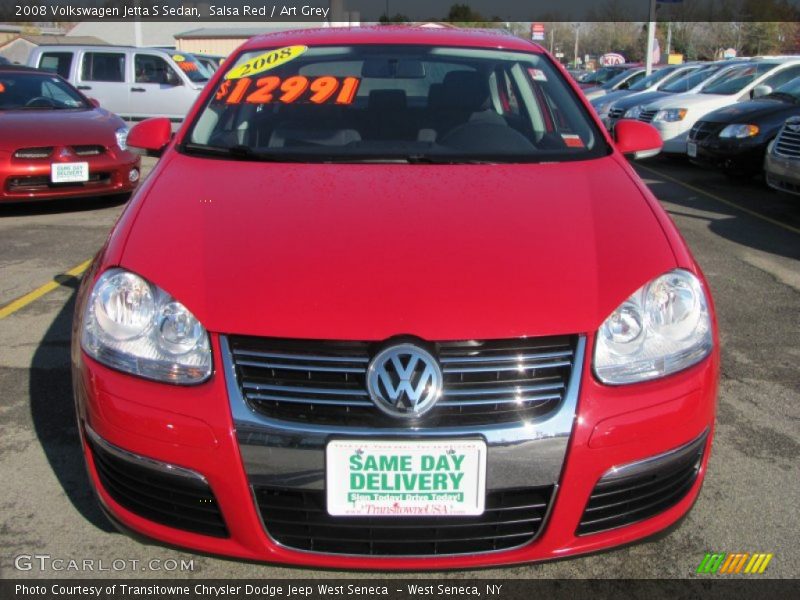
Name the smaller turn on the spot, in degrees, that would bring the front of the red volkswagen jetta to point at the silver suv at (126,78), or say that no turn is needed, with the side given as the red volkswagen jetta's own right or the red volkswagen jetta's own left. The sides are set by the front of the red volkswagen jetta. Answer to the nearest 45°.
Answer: approximately 180°

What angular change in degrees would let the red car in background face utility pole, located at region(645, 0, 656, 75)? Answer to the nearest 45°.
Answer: approximately 90° to its left

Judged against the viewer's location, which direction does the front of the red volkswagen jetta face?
facing the viewer

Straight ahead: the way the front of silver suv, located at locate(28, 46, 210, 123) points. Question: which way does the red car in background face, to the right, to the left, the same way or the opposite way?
to the right

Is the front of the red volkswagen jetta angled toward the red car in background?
no

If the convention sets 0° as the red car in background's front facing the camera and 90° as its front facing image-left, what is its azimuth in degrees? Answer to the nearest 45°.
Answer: approximately 315°

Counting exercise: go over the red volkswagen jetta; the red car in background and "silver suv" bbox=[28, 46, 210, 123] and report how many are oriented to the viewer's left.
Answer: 0

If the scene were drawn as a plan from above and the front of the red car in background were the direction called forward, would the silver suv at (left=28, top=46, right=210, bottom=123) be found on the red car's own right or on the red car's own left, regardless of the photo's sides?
on the red car's own left

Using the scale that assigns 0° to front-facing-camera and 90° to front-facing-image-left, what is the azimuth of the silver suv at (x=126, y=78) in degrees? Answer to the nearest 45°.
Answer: approximately 315°

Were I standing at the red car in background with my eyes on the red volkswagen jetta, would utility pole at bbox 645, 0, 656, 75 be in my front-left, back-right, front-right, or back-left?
back-left

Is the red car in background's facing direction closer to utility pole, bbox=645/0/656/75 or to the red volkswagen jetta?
the red volkswagen jetta

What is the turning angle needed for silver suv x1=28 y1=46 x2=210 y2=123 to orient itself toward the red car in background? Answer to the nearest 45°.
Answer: approximately 45° to its right

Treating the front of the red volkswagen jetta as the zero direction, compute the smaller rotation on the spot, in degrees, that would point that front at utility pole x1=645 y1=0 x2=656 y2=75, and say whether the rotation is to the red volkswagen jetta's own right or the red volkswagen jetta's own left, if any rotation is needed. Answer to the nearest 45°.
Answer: approximately 180°
